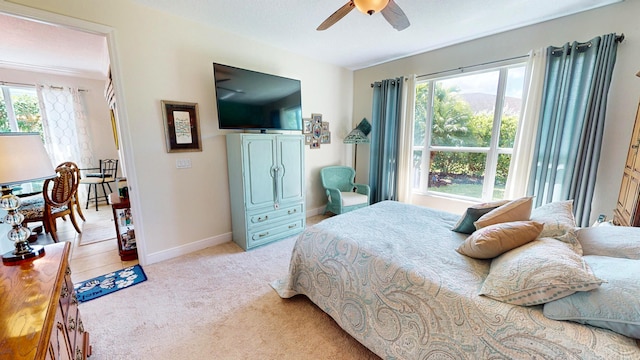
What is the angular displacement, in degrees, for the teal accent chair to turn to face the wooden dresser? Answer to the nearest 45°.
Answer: approximately 45° to its right

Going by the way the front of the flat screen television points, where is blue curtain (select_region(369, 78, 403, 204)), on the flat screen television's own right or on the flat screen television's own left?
on the flat screen television's own left

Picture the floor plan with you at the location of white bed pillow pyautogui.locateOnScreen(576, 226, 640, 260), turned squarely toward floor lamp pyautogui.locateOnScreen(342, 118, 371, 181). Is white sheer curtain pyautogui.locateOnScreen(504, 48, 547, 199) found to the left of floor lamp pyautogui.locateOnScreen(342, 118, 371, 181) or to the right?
right

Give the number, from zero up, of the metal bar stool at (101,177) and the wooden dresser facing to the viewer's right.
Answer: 1

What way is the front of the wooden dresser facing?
to the viewer's right

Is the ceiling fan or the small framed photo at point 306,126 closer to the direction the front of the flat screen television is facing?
the ceiling fan

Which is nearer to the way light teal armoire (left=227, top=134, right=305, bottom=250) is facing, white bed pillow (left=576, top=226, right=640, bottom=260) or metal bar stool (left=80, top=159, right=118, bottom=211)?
the white bed pillow

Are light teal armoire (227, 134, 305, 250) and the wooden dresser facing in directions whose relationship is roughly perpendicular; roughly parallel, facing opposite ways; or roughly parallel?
roughly perpendicular
